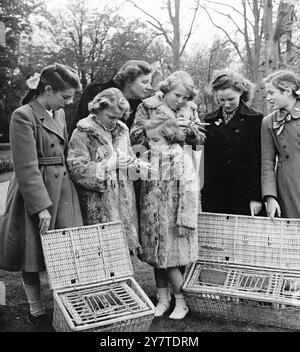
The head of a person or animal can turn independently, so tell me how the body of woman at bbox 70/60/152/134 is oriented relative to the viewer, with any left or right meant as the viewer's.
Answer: facing the viewer and to the right of the viewer

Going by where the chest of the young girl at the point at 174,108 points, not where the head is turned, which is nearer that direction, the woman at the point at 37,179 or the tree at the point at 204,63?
the woman

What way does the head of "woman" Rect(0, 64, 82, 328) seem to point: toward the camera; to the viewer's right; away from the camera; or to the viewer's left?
to the viewer's right

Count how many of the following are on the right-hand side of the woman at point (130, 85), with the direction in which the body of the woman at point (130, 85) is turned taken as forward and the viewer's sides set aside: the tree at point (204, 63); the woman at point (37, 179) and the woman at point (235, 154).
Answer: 1

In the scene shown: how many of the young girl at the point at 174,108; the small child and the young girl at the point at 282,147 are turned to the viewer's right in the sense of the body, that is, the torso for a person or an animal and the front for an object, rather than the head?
0

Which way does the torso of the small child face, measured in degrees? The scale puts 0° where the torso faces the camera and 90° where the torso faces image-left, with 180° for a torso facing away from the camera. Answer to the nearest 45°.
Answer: approximately 45°

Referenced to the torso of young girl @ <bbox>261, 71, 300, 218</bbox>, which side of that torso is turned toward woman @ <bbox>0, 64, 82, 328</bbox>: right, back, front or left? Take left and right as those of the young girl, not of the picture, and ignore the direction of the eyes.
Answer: front

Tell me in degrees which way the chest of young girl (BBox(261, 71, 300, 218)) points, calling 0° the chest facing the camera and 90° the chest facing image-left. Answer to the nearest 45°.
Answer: approximately 45°

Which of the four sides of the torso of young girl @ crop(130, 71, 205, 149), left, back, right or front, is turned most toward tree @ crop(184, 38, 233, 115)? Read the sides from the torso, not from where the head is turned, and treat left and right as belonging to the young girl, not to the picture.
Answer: back

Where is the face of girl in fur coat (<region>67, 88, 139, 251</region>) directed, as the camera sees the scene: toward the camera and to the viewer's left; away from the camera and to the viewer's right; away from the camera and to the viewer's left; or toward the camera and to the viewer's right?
toward the camera and to the viewer's right

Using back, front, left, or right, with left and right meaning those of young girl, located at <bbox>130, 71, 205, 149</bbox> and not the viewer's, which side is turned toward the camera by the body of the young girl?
front

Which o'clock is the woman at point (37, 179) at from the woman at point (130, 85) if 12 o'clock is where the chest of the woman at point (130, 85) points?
the woman at point (37, 179) is roughly at 3 o'clock from the woman at point (130, 85).

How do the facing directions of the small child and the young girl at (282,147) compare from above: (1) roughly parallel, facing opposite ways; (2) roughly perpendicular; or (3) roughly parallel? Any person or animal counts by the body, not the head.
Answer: roughly parallel

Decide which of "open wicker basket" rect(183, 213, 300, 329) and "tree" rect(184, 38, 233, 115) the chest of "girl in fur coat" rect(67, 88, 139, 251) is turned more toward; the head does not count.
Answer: the open wicker basket
